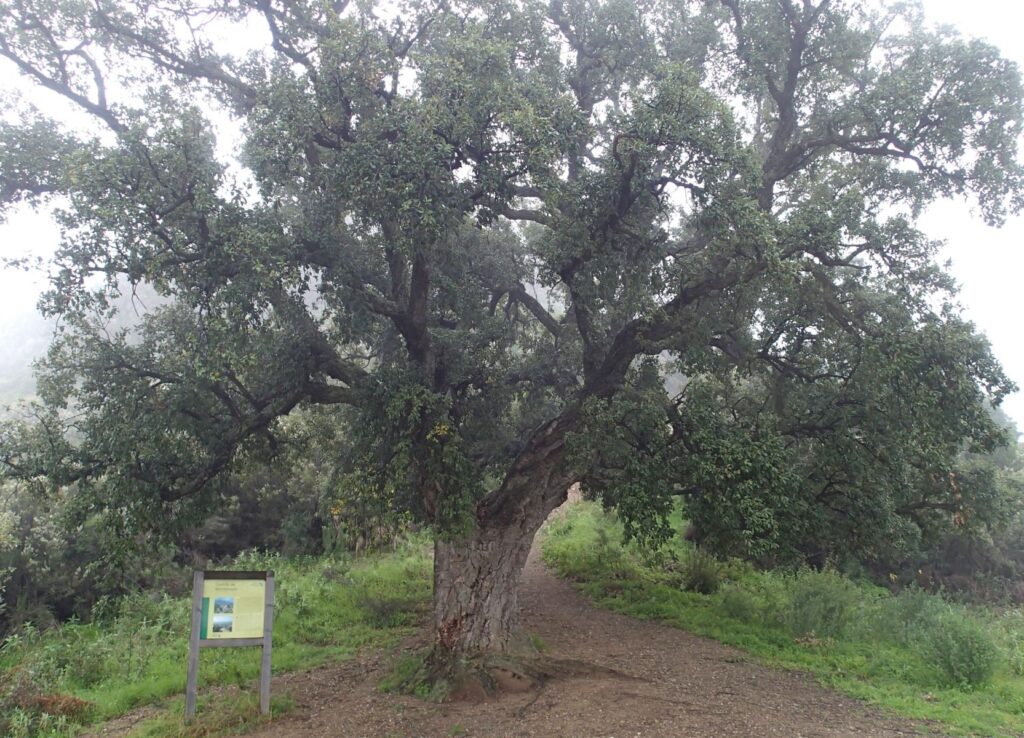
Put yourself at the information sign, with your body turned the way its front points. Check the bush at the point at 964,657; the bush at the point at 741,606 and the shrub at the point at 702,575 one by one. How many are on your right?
0

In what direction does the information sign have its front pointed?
toward the camera

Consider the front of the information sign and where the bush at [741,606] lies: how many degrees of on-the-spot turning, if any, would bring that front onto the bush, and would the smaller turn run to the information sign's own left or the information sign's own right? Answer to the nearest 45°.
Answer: approximately 90° to the information sign's own left

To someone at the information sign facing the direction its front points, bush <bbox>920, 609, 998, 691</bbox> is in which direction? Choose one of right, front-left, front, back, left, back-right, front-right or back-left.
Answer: left

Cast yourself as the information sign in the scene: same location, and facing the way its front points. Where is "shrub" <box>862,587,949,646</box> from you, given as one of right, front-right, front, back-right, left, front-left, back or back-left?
left

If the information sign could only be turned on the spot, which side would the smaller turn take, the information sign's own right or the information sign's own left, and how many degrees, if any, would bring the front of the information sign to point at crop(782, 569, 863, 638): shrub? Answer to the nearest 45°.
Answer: approximately 90° to the information sign's own left

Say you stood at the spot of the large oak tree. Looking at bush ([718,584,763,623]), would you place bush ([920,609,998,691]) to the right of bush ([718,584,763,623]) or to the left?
right

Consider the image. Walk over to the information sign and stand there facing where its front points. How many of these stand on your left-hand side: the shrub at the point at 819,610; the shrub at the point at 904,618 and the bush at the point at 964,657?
3

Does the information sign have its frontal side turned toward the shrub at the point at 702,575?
no

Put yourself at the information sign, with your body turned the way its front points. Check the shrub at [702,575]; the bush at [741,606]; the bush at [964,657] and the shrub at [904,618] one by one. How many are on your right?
0
